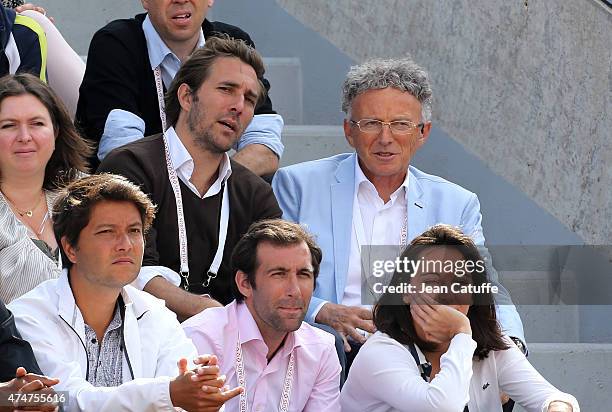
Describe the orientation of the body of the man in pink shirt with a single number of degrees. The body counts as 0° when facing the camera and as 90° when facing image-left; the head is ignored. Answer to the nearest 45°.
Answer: approximately 315°

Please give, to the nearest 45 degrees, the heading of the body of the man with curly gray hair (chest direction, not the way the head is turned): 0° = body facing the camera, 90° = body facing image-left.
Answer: approximately 0°

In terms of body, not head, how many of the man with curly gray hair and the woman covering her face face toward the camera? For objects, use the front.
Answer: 2

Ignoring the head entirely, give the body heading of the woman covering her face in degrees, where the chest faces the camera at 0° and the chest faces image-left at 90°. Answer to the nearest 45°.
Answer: approximately 0°
